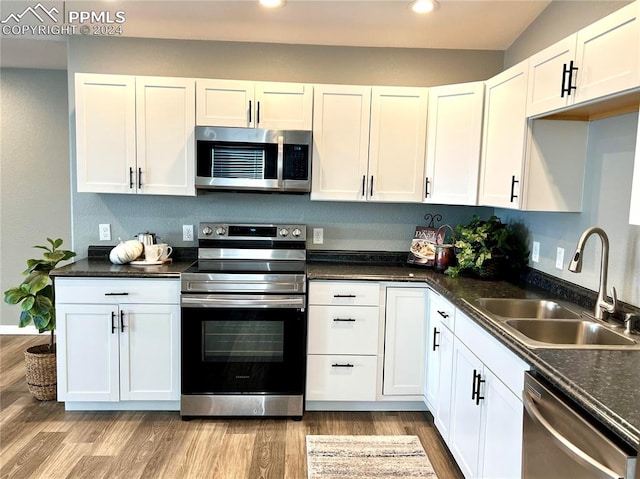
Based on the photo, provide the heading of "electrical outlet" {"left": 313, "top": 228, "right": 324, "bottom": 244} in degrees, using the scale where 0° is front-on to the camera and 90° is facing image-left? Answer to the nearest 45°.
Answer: approximately 0°

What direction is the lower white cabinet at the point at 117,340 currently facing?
toward the camera

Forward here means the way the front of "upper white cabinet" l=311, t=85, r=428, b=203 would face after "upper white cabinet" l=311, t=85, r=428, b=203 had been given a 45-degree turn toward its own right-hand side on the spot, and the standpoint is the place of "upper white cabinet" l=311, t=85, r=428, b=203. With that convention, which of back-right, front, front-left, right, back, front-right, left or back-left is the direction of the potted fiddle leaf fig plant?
front-right

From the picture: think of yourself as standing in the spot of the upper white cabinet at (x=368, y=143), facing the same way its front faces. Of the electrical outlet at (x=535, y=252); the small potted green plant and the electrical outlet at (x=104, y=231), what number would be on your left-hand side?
2

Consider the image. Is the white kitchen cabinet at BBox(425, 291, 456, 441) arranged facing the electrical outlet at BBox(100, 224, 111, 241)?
yes

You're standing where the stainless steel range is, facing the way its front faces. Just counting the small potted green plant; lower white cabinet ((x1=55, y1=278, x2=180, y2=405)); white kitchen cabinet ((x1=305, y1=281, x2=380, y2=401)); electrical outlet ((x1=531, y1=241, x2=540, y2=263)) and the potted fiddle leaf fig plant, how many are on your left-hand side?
3

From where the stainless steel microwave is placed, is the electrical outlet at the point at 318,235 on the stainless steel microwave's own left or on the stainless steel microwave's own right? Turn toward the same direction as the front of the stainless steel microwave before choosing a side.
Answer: on the stainless steel microwave's own left

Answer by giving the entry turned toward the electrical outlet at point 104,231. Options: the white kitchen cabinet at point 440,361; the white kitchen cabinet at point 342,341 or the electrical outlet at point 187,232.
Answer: the white kitchen cabinet at point 440,361

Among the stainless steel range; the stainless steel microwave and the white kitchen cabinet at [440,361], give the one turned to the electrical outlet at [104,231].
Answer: the white kitchen cabinet

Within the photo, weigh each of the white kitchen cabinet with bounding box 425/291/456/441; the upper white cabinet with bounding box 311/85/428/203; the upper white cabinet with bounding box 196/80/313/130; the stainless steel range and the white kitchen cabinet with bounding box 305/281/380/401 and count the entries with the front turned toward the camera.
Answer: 4

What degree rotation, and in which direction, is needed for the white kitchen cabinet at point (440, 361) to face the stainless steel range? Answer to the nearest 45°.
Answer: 0° — it already faces it

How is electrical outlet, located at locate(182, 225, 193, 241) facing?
toward the camera

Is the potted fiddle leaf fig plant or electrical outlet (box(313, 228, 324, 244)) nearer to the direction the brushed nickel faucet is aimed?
the potted fiddle leaf fig plant

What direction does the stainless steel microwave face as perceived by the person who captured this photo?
facing the viewer

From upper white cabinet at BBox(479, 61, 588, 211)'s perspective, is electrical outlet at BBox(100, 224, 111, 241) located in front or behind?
in front

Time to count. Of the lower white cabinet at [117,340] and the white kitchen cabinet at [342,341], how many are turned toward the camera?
2

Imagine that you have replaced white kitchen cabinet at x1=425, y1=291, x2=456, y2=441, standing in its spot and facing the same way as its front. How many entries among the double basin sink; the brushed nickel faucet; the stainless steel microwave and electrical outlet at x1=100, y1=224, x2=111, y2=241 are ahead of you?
2
